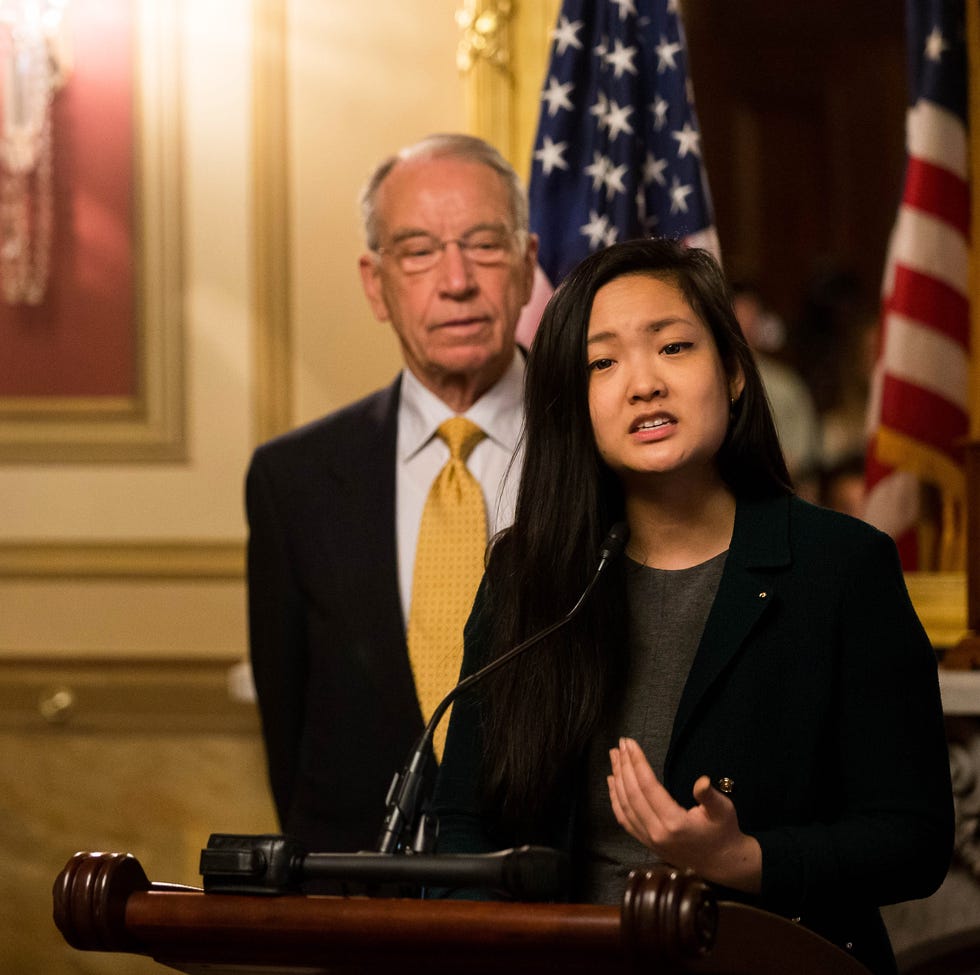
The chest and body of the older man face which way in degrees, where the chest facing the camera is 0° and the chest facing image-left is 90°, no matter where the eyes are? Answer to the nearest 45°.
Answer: approximately 0°

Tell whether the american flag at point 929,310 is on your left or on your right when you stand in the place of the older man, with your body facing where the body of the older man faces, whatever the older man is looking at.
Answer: on your left

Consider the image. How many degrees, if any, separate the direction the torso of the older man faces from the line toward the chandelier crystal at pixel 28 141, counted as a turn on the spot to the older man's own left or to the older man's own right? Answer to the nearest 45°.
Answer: approximately 135° to the older man's own right

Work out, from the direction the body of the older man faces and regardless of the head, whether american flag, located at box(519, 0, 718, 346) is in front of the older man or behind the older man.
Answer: behind
